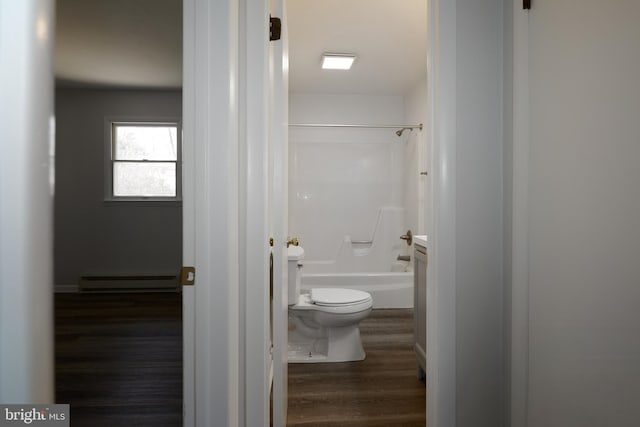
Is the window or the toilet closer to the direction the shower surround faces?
the toilet

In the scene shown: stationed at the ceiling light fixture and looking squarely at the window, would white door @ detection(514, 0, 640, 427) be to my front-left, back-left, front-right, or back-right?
back-left

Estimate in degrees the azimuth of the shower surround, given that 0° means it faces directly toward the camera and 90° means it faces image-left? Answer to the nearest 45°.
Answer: approximately 0°

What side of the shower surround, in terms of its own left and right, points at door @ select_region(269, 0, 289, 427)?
front

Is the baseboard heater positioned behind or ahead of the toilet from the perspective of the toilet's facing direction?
behind
